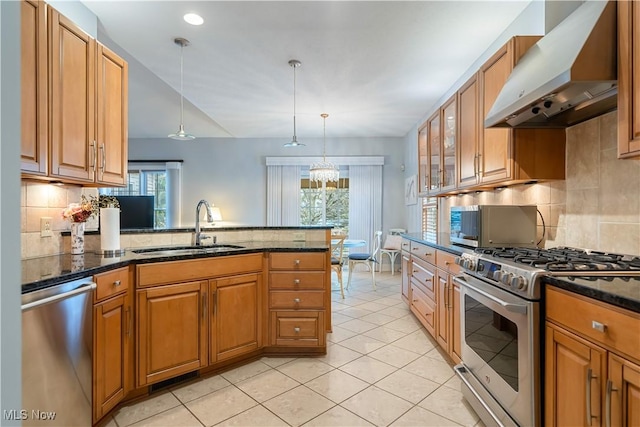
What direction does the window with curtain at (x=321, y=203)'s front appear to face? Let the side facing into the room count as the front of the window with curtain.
toward the camera

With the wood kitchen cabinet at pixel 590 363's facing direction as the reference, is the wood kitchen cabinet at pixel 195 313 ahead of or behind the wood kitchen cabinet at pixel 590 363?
ahead

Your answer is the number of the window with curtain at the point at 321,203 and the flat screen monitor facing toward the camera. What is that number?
2

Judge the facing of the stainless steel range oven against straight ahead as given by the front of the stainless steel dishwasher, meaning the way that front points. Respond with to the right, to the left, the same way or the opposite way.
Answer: the opposite way

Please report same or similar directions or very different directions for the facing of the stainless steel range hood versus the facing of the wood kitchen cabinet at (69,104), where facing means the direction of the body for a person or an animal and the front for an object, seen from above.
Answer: very different directions

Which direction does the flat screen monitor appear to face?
toward the camera

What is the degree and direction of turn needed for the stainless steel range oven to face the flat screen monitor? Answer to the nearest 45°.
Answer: approximately 45° to its right

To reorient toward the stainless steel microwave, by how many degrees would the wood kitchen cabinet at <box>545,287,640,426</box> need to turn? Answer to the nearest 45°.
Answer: approximately 90° to its right

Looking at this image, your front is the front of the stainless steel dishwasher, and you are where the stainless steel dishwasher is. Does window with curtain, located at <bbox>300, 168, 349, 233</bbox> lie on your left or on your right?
on your left

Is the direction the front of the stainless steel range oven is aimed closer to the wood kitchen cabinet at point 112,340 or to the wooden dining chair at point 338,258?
the wood kitchen cabinet

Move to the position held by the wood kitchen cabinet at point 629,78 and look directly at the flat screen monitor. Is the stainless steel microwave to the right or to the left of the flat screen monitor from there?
right

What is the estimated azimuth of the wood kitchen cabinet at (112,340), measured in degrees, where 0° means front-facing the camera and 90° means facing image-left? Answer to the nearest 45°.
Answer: approximately 315°

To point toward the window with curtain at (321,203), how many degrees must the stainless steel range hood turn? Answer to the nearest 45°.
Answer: approximately 90° to its right

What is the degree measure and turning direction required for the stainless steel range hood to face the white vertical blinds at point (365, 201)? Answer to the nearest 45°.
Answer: approximately 90° to its right
